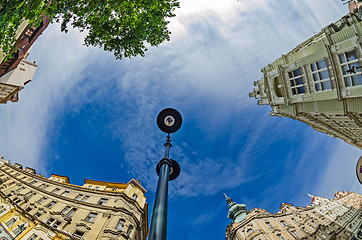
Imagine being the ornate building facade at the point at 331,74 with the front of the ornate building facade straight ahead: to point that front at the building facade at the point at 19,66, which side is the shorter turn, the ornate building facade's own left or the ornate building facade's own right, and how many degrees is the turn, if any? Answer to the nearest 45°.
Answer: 0° — it already faces it

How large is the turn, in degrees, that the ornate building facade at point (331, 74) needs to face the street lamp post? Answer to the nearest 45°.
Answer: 0° — it already faces it

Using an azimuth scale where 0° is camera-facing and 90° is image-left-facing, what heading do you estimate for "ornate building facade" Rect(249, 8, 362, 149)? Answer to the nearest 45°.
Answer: approximately 0°

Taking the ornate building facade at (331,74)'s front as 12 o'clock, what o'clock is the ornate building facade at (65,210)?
the ornate building facade at (65,210) is roughly at 1 o'clock from the ornate building facade at (331,74).

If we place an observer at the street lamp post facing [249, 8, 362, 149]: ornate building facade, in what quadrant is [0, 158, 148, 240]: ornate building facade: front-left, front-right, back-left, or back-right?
back-left
